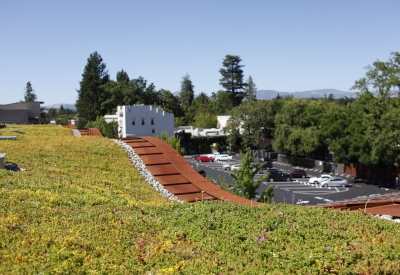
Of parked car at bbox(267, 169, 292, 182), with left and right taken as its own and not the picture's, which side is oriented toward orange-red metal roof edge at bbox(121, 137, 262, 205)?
right

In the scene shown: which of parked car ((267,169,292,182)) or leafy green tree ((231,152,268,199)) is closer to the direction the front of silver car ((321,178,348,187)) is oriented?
the parked car

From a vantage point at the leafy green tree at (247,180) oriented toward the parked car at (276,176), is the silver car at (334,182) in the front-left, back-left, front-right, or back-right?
front-right

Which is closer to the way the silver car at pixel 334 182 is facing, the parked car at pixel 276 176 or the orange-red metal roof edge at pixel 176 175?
the parked car

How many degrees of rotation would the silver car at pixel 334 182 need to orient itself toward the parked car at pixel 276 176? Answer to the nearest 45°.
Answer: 0° — it already faces it

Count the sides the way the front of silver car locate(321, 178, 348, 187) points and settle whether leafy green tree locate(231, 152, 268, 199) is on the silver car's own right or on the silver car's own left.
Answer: on the silver car's own left

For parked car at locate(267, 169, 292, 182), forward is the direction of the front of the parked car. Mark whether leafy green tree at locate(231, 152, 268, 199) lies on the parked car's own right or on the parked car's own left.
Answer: on the parked car's own right

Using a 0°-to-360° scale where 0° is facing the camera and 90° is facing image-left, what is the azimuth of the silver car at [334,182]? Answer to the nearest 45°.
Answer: approximately 90°
